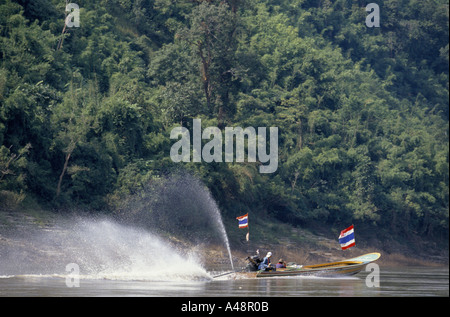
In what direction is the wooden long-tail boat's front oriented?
to the viewer's right

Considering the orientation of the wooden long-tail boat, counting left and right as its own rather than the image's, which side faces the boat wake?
back
